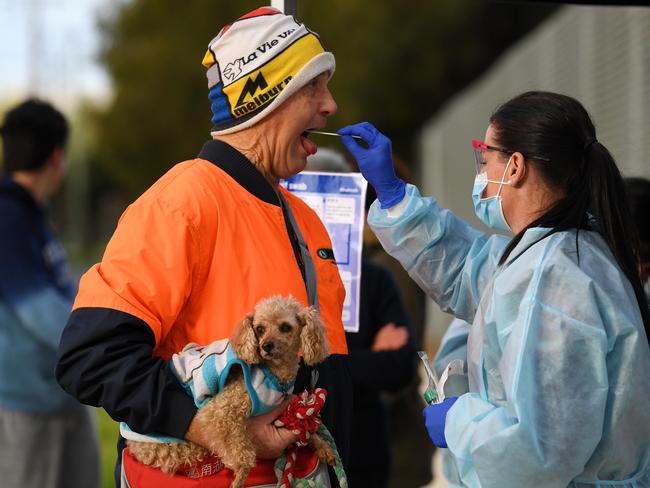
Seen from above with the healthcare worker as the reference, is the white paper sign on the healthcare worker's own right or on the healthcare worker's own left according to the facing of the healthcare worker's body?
on the healthcare worker's own right

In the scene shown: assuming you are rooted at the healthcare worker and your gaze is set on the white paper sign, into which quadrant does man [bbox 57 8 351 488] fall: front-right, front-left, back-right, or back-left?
front-left

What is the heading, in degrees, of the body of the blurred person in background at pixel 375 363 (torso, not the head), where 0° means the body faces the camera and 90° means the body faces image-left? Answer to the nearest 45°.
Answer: approximately 45°

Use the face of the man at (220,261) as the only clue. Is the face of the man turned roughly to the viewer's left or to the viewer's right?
to the viewer's right

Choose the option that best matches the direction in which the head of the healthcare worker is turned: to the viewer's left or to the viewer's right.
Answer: to the viewer's left

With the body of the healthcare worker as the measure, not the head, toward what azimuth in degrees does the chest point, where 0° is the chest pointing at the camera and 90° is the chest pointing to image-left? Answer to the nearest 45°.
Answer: approximately 90°

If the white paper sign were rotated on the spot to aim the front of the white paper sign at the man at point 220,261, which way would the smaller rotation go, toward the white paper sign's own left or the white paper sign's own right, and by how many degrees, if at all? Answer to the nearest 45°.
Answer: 0° — it already faces them

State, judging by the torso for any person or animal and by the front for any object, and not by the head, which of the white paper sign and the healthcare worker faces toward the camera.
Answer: the white paper sign

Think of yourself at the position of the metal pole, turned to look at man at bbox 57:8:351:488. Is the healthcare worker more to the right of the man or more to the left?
left

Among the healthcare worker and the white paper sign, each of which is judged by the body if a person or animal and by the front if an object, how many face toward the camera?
1

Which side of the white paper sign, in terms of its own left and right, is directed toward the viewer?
front

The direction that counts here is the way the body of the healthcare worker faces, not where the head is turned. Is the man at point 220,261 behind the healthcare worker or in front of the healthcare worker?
in front

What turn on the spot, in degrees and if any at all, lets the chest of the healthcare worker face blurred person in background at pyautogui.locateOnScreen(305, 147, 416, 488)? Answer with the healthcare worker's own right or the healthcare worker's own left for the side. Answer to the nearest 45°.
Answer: approximately 45° to the healthcare worker's own right
